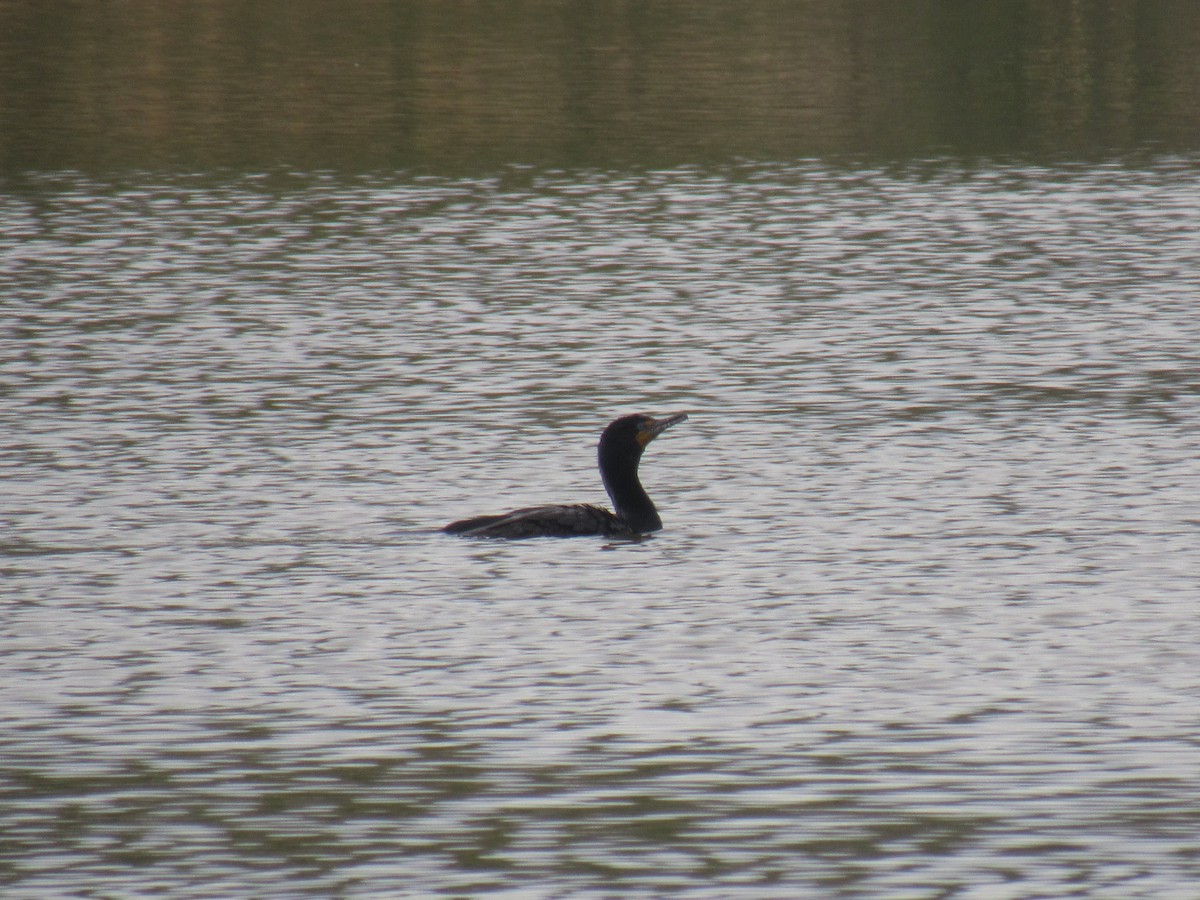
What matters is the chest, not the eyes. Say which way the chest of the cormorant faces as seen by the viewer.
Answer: to the viewer's right
